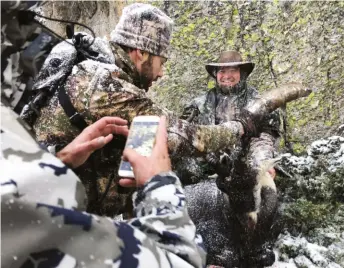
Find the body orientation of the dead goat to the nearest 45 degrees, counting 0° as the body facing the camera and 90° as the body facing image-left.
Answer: approximately 315°

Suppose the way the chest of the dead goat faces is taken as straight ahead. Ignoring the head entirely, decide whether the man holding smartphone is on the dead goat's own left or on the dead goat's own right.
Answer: on the dead goat's own right
